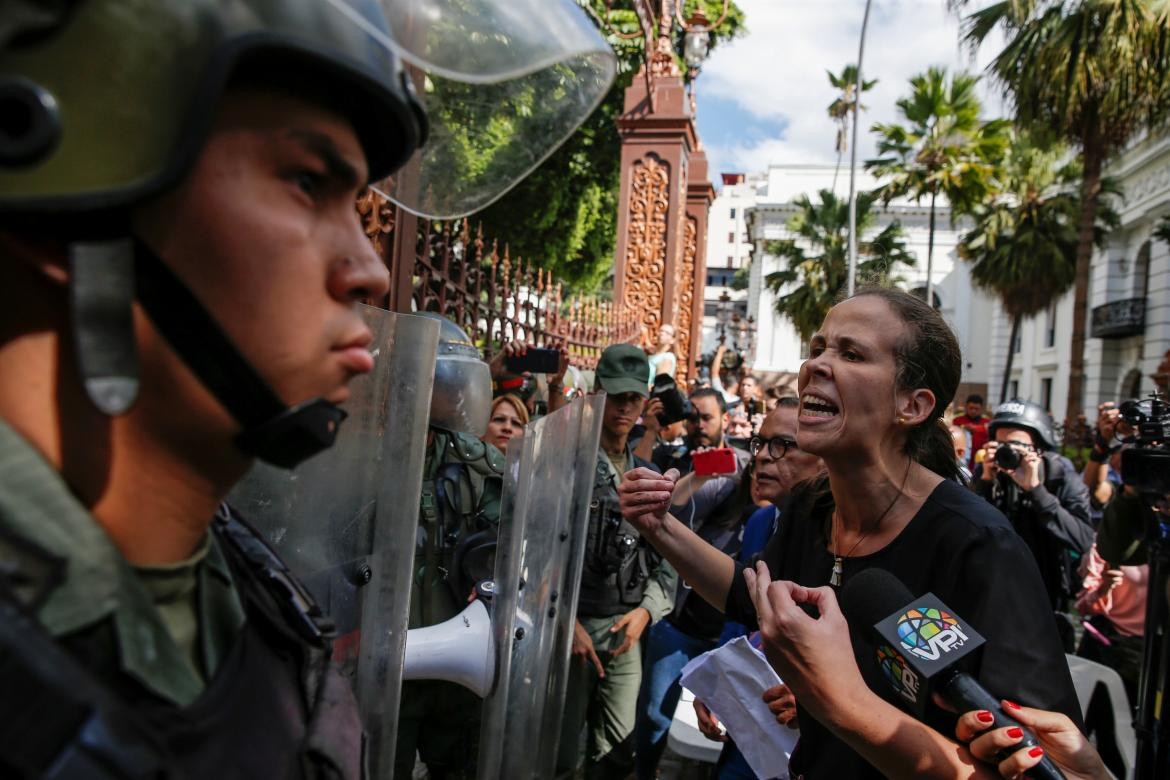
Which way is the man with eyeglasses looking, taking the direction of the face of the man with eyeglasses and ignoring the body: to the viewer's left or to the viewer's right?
to the viewer's left

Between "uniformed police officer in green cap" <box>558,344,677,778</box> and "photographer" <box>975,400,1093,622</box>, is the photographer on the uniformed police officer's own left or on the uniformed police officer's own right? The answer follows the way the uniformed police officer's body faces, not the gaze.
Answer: on the uniformed police officer's own left

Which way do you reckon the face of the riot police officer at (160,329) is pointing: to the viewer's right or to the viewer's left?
to the viewer's right

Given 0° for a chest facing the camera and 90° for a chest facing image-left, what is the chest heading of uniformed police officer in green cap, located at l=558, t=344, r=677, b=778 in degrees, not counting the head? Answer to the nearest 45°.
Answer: approximately 0°

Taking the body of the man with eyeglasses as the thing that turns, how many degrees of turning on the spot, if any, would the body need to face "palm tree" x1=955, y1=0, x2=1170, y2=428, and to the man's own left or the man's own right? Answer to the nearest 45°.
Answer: approximately 180°

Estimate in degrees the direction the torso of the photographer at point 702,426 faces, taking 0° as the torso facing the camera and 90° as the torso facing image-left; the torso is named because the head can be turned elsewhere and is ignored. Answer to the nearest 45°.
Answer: approximately 45°

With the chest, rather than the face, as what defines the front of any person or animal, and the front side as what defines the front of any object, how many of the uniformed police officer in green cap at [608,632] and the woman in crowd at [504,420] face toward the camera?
2
